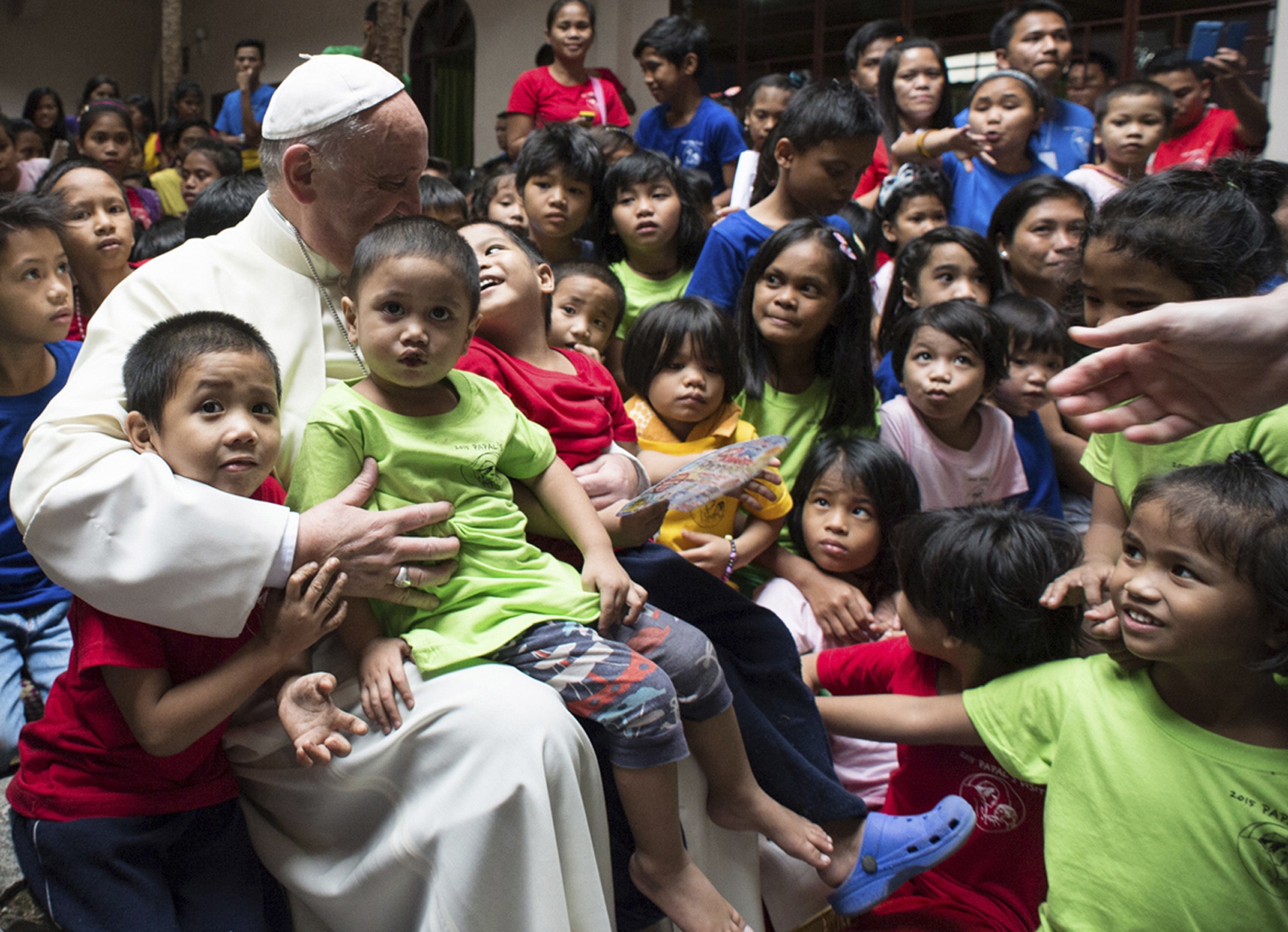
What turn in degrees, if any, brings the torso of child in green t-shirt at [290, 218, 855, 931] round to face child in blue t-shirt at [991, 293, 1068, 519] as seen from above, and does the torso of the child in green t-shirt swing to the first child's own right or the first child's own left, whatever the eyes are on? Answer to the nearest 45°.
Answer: approximately 90° to the first child's own left

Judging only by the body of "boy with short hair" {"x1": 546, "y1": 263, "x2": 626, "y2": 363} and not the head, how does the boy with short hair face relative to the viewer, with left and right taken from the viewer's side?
facing the viewer

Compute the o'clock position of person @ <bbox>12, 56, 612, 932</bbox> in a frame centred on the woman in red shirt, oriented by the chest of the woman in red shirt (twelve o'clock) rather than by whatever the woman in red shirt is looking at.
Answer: The person is roughly at 12 o'clock from the woman in red shirt.

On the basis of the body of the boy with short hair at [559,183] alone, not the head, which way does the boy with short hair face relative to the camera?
toward the camera

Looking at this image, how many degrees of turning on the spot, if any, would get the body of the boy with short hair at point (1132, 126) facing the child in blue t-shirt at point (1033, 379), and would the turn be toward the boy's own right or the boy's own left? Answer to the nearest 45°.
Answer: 0° — they already face them

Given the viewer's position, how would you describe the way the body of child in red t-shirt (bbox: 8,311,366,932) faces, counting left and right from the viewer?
facing the viewer and to the right of the viewer

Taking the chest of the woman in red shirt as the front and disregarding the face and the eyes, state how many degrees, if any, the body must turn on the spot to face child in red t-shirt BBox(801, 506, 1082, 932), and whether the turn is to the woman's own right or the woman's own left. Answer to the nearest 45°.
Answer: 0° — they already face them

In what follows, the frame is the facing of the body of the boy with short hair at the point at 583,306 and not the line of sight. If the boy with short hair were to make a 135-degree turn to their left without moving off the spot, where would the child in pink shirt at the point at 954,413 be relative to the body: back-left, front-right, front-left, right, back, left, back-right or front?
front-right

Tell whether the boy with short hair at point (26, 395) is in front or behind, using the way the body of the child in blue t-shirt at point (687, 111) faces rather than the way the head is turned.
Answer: in front

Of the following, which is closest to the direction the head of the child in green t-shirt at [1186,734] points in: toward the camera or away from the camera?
toward the camera

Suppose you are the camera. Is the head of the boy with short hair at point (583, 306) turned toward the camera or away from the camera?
toward the camera

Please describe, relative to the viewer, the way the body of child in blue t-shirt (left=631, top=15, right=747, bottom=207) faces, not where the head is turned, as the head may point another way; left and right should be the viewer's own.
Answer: facing the viewer and to the left of the viewer

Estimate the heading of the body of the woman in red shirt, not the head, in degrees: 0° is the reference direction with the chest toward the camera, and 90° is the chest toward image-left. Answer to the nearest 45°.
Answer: approximately 0°

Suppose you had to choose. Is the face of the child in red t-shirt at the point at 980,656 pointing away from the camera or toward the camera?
away from the camera
